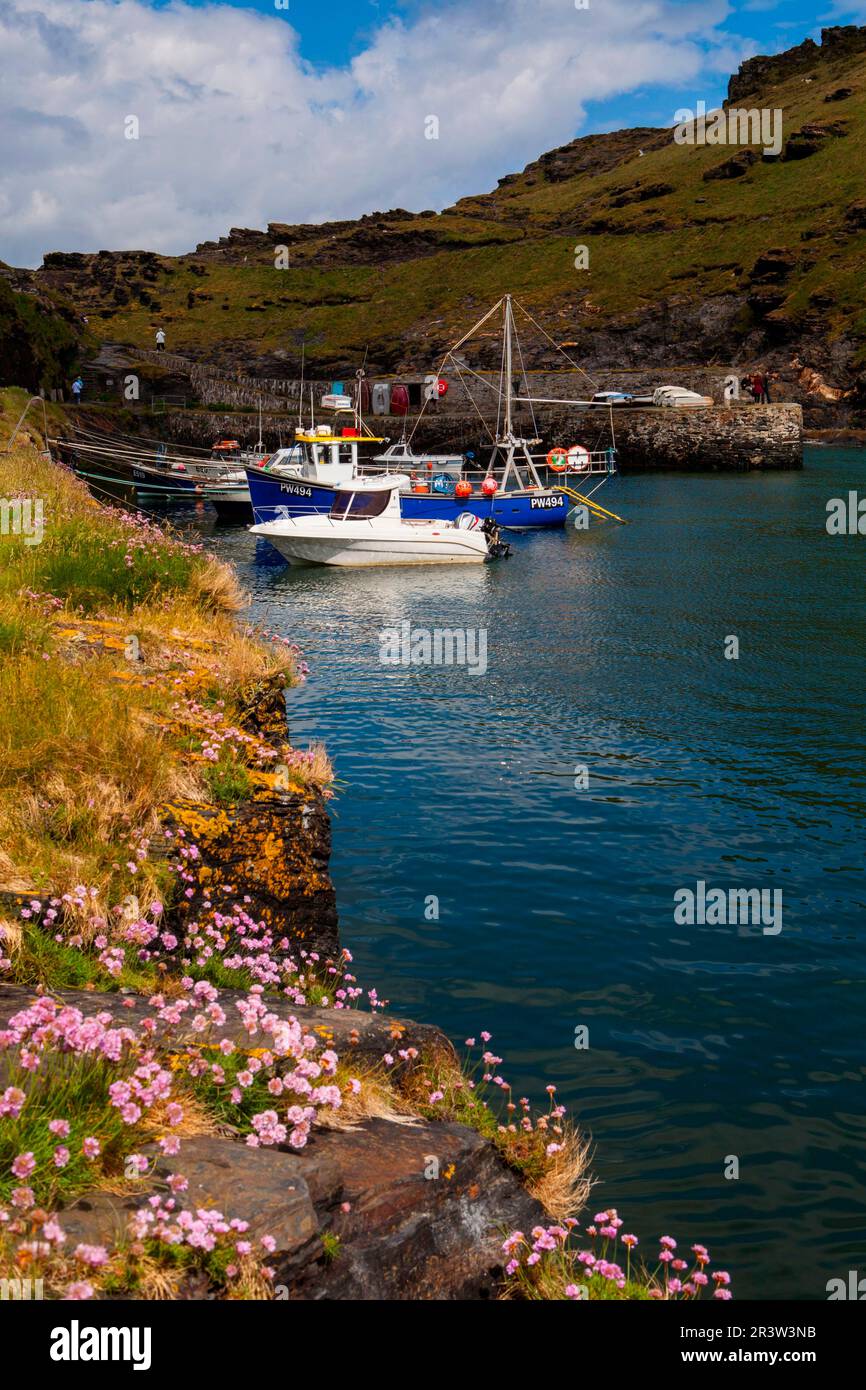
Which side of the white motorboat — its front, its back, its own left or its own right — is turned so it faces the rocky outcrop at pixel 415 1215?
left

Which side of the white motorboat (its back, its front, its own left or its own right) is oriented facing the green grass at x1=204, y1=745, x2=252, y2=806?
left

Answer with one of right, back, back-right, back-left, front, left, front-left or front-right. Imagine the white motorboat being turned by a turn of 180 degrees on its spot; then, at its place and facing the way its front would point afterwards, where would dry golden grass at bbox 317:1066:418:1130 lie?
right

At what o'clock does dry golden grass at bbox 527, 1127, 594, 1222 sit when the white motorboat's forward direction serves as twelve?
The dry golden grass is roughly at 9 o'clock from the white motorboat.

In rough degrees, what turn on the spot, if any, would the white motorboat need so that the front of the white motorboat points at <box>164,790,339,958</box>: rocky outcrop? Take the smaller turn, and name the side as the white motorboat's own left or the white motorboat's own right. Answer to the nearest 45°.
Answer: approximately 90° to the white motorboat's own left

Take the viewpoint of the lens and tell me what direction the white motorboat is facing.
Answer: facing to the left of the viewer
